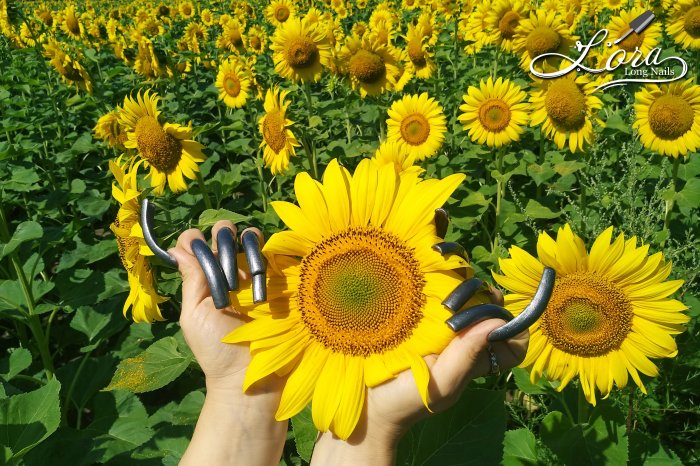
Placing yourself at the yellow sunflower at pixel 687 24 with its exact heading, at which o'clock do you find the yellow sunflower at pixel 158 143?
the yellow sunflower at pixel 158 143 is roughly at 1 o'clock from the yellow sunflower at pixel 687 24.

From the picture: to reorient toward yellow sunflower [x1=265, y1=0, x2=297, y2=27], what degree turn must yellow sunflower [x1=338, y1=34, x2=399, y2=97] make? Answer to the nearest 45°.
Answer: approximately 135° to its right

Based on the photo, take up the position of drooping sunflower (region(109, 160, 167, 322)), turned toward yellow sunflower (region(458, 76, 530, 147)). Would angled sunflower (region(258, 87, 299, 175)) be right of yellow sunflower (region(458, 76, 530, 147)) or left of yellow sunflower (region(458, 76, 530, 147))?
left

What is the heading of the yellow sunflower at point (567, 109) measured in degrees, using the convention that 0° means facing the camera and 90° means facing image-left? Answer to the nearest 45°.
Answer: approximately 0°

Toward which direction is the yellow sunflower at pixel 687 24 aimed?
toward the camera

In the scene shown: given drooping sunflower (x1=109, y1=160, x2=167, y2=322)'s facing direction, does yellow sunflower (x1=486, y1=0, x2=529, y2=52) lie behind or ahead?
behind

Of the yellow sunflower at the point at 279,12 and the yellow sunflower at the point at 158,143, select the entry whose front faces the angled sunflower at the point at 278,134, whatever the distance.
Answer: the yellow sunflower at the point at 279,12

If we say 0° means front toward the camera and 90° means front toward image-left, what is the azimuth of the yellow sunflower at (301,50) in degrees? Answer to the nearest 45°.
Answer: approximately 0°

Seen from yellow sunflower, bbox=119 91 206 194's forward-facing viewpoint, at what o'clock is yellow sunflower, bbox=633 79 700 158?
yellow sunflower, bbox=633 79 700 158 is roughly at 8 o'clock from yellow sunflower, bbox=119 91 206 194.

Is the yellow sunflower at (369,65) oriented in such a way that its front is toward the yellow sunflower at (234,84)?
no

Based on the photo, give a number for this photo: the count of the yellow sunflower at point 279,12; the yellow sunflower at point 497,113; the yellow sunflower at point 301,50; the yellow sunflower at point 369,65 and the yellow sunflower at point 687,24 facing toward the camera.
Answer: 5

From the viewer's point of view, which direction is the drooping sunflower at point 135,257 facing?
to the viewer's left

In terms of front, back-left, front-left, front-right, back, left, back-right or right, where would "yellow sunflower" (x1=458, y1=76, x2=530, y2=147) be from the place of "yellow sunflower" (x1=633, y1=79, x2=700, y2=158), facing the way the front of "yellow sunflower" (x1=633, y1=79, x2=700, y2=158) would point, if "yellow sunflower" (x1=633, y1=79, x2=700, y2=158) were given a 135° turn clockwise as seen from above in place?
front-left

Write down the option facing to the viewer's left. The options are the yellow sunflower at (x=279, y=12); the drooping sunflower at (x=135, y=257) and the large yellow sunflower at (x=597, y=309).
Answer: the drooping sunflower

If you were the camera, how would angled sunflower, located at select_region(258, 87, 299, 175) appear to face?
facing the viewer and to the left of the viewer

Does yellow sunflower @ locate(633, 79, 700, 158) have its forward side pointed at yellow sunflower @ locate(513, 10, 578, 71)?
no
